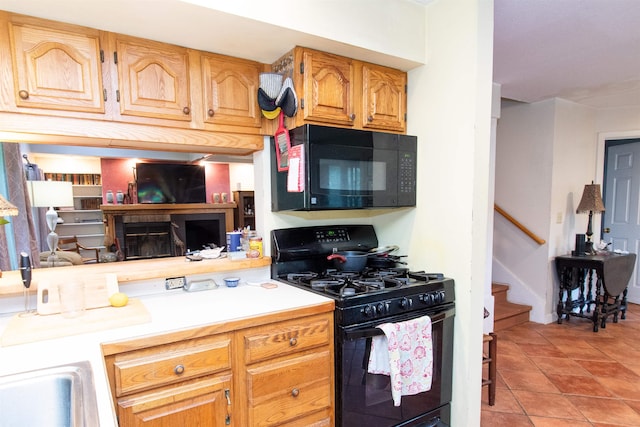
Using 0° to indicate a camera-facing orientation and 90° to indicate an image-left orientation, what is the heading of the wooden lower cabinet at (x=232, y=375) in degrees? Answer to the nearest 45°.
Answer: approximately 315°

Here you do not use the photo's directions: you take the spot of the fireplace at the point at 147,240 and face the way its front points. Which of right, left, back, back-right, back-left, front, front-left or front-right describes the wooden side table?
front-left

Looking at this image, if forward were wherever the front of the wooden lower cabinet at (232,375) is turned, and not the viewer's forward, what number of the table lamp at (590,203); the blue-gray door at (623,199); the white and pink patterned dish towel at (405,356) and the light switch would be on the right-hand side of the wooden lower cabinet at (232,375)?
0

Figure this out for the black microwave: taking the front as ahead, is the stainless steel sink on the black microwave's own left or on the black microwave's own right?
on the black microwave's own right

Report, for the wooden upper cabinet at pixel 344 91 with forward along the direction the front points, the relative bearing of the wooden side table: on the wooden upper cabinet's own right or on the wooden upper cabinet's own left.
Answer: on the wooden upper cabinet's own left

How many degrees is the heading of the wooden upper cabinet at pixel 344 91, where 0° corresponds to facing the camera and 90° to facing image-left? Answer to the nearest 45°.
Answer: approximately 315°

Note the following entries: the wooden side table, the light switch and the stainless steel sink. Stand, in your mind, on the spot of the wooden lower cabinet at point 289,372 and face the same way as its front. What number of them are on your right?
1

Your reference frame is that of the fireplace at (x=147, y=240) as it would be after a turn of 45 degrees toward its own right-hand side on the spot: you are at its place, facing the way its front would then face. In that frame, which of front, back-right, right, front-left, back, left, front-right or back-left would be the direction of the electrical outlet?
front-left

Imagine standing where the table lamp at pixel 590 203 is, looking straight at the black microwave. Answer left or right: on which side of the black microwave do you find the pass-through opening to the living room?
right

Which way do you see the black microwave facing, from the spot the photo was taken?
facing the viewer and to the right of the viewer

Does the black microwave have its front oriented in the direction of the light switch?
no

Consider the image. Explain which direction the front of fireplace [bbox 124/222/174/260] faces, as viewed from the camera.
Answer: facing the viewer

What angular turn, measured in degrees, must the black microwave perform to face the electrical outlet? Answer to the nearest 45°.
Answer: approximately 135° to its right

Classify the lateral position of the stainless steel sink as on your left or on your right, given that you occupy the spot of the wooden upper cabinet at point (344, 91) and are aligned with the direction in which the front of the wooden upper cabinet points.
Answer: on your right

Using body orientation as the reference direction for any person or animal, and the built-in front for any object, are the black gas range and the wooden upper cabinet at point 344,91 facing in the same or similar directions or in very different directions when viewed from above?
same or similar directions

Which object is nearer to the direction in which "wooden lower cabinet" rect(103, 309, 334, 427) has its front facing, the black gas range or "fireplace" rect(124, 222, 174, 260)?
the black gas range
